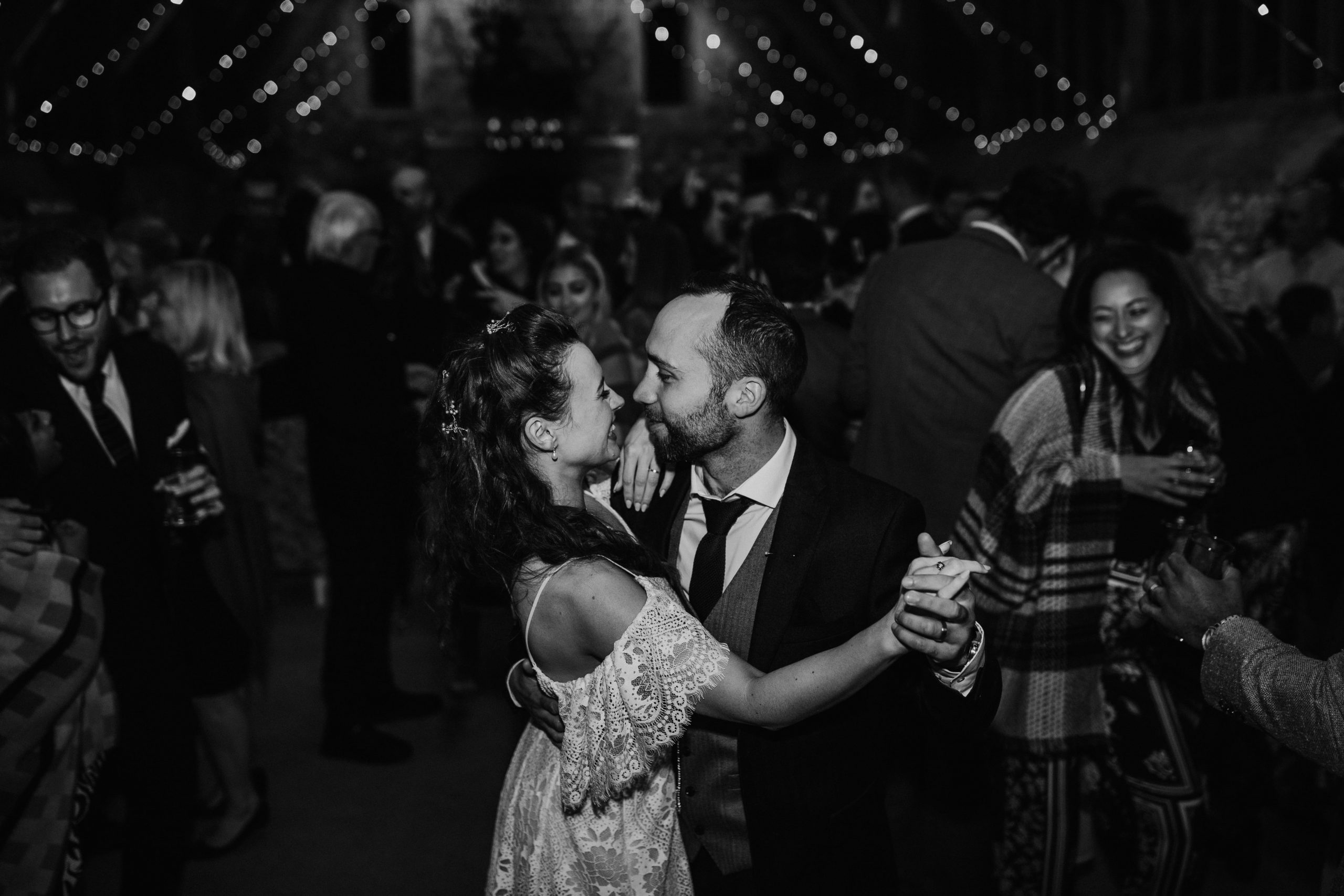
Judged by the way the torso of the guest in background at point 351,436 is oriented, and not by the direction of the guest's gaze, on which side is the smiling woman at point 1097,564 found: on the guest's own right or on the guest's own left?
on the guest's own right

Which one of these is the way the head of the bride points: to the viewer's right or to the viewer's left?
to the viewer's right

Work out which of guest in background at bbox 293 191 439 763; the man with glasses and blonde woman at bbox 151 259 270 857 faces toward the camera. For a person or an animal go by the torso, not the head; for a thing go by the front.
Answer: the man with glasses

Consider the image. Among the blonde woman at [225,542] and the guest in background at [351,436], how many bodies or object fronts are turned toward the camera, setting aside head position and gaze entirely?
0

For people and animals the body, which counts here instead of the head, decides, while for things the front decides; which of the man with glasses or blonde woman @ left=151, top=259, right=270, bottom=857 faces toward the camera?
the man with glasses

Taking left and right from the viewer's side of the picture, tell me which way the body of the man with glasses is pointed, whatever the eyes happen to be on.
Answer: facing the viewer

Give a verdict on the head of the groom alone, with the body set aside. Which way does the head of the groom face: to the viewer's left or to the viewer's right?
to the viewer's left

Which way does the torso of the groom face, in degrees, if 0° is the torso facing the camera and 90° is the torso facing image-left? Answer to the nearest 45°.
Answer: approximately 45°
